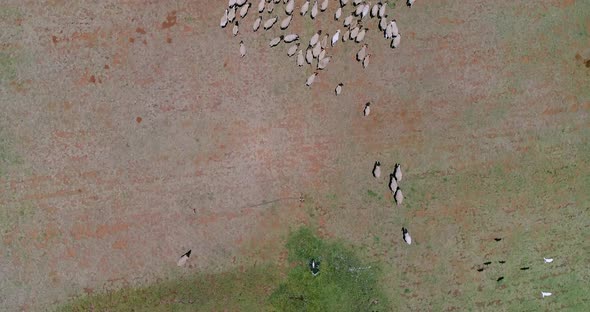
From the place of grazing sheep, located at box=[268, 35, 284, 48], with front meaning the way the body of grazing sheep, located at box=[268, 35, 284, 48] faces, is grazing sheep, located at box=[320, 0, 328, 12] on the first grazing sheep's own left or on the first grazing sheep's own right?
on the first grazing sheep's own right
